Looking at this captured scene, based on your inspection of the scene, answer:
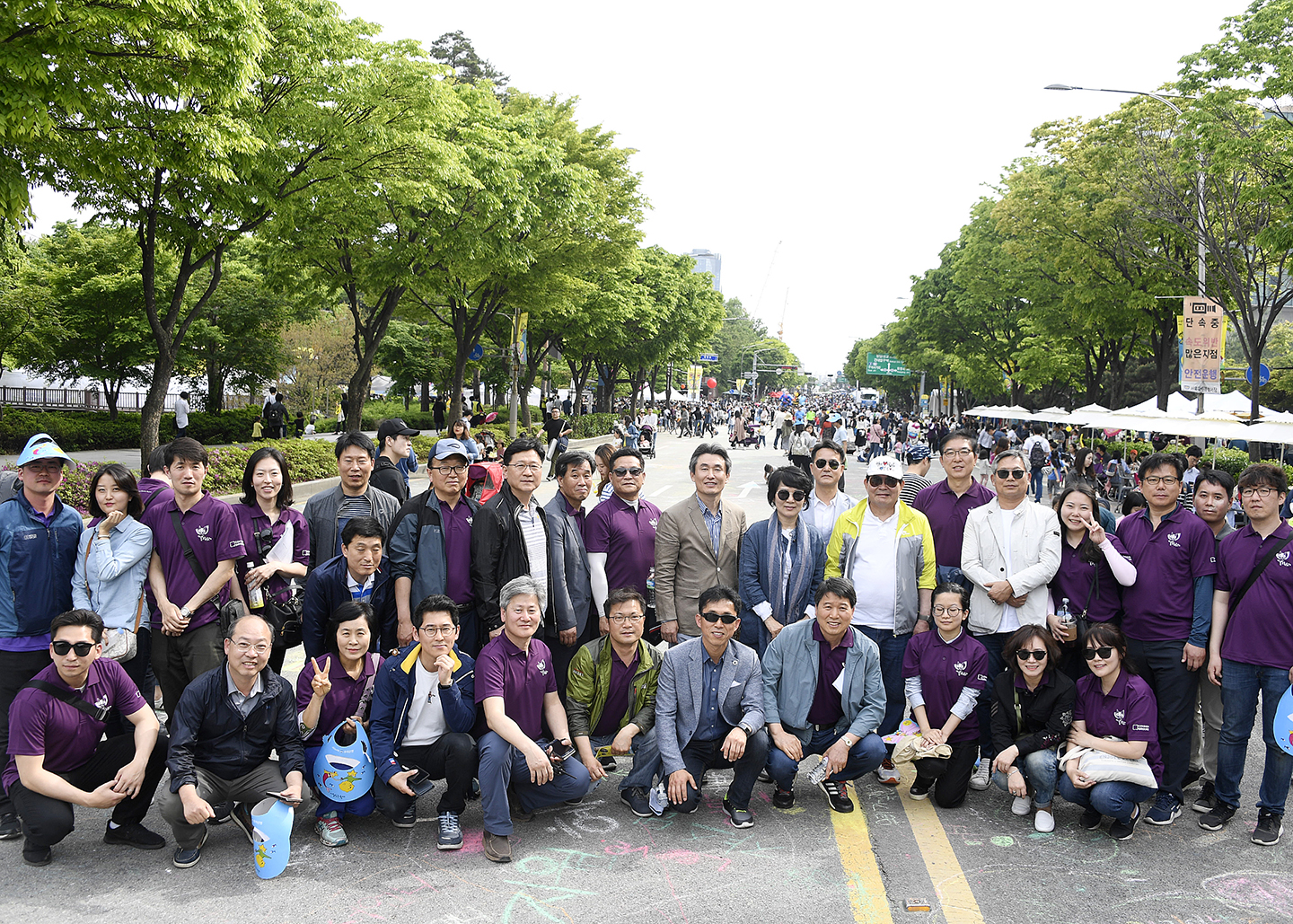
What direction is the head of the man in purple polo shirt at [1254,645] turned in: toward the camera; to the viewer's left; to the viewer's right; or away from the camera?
toward the camera

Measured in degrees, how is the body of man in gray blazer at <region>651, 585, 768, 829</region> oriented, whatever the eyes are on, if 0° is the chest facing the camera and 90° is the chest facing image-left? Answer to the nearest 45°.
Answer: approximately 0°

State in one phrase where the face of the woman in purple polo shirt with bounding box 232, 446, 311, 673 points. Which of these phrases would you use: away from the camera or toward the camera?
toward the camera

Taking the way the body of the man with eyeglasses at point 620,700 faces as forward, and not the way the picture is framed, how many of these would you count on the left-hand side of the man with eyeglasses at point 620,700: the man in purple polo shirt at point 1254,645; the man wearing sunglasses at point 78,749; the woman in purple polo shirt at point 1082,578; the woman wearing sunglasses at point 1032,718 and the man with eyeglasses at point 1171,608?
4

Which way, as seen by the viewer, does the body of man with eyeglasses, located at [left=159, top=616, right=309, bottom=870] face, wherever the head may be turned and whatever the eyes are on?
toward the camera

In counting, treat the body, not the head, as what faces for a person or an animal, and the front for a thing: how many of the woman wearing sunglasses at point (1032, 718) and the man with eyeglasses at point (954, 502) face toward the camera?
2

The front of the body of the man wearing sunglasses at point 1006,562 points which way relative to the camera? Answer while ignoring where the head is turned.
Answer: toward the camera

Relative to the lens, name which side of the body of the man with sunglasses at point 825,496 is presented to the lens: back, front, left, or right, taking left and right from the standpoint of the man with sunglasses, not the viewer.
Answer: front

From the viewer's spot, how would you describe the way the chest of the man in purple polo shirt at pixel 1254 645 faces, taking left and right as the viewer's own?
facing the viewer

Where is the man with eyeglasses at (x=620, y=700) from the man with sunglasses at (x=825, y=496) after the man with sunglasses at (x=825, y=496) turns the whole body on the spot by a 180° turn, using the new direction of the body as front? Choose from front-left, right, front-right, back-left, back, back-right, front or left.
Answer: back-left

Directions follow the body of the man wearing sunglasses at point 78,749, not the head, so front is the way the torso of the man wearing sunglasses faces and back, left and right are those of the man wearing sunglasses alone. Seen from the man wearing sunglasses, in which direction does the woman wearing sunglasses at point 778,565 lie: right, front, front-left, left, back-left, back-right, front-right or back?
front-left

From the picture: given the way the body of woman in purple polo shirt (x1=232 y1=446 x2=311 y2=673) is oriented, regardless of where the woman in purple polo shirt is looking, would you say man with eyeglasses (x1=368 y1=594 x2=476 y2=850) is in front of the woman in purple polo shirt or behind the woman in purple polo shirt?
in front

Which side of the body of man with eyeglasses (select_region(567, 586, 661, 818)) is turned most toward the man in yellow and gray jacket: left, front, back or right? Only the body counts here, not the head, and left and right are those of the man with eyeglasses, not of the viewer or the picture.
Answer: left

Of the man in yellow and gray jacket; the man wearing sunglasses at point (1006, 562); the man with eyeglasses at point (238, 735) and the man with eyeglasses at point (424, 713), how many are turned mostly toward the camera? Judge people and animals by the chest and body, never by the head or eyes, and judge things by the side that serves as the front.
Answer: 4

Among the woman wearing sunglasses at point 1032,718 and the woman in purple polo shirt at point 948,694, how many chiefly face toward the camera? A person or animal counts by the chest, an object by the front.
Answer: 2

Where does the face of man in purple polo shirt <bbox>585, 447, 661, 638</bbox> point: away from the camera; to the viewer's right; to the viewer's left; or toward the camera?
toward the camera

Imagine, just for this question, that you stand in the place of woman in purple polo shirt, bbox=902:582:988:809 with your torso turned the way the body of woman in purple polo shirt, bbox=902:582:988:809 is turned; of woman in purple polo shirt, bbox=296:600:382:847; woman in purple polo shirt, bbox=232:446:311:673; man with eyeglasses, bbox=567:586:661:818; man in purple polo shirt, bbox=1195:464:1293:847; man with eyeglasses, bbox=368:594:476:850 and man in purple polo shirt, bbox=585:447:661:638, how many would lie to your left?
1

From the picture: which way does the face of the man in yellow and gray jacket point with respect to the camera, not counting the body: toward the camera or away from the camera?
toward the camera

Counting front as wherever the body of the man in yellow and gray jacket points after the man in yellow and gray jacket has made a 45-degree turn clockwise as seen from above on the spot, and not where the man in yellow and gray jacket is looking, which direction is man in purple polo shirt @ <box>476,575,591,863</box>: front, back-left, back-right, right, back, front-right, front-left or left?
front

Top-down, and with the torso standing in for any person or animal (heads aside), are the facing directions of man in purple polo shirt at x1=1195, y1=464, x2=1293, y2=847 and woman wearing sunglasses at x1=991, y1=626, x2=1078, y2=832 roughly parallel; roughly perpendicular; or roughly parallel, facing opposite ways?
roughly parallel

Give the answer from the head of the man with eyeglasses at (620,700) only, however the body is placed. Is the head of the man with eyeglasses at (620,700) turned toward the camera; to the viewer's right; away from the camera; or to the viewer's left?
toward the camera
